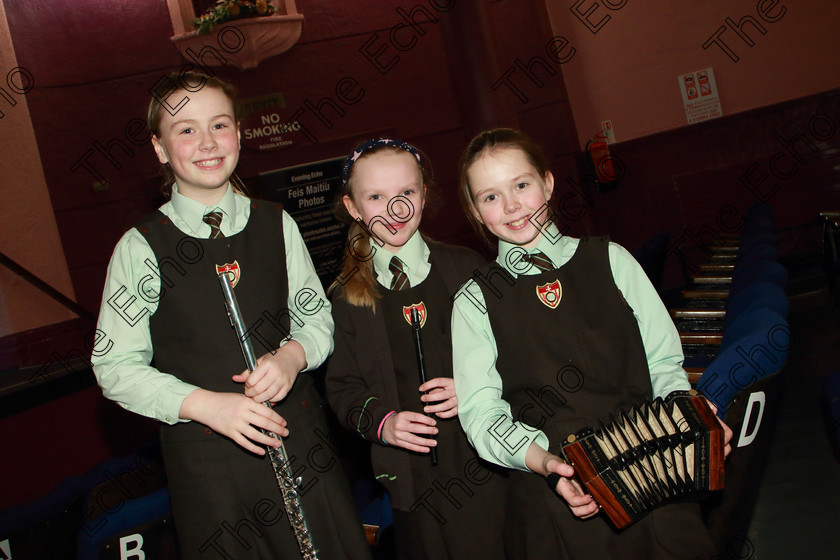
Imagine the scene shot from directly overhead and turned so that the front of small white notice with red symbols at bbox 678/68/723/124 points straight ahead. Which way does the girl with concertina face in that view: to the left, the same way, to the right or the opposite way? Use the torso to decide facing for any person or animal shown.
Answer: the same way

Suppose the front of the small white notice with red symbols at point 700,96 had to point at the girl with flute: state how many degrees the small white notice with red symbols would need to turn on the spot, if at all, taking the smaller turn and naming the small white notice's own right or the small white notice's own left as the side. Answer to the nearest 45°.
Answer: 0° — it already faces them

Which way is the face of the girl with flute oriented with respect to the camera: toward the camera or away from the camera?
toward the camera

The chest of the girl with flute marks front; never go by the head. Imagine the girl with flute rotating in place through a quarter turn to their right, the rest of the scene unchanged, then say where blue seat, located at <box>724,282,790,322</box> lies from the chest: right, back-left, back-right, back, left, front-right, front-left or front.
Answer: back

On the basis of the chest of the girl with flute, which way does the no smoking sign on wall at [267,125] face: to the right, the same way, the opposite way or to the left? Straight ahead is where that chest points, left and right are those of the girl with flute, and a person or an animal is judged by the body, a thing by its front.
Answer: the same way

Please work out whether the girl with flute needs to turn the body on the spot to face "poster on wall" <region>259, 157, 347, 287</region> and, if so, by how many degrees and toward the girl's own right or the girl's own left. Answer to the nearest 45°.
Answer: approximately 180°

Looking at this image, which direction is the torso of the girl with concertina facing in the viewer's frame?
toward the camera

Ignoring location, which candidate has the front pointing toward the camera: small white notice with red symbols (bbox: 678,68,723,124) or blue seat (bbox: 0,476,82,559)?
the small white notice with red symbols

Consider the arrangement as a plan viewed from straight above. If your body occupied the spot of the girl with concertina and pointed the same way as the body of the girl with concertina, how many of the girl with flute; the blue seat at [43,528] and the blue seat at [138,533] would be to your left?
0

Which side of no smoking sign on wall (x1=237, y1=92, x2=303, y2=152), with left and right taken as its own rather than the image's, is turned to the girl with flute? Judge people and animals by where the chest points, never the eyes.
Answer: front

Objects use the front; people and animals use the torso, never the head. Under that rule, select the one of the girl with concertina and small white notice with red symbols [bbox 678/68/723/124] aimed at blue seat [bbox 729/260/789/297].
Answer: the small white notice with red symbols

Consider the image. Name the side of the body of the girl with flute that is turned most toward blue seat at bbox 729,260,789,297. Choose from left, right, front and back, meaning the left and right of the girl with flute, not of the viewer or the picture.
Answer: left
